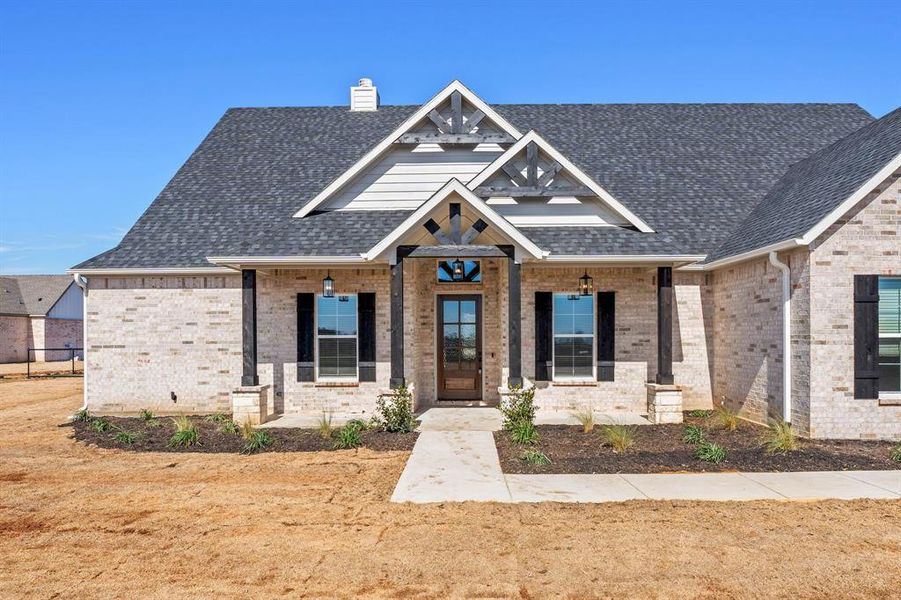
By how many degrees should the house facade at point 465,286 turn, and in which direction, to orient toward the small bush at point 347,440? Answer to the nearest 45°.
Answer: approximately 45° to its right

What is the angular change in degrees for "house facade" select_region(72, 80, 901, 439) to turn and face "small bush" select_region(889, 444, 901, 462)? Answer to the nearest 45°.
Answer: approximately 45° to its left

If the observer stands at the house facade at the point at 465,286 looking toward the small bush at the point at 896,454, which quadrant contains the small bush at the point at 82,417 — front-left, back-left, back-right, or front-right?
back-right

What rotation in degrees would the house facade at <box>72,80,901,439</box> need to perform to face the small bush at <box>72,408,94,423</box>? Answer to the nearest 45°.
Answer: approximately 90° to its right

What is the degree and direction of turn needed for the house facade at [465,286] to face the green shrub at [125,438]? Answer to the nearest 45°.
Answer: approximately 45° to its right

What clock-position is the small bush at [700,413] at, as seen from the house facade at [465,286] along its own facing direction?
The small bush is roughly at 9 o'clock from the house facade.

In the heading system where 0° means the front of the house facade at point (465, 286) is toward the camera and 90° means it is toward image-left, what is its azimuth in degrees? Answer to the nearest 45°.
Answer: approximately 0°

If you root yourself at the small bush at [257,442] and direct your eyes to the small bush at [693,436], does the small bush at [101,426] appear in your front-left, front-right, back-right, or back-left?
back-left

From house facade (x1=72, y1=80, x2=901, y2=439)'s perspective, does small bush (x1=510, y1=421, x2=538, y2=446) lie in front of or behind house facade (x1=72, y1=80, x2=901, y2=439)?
in front
